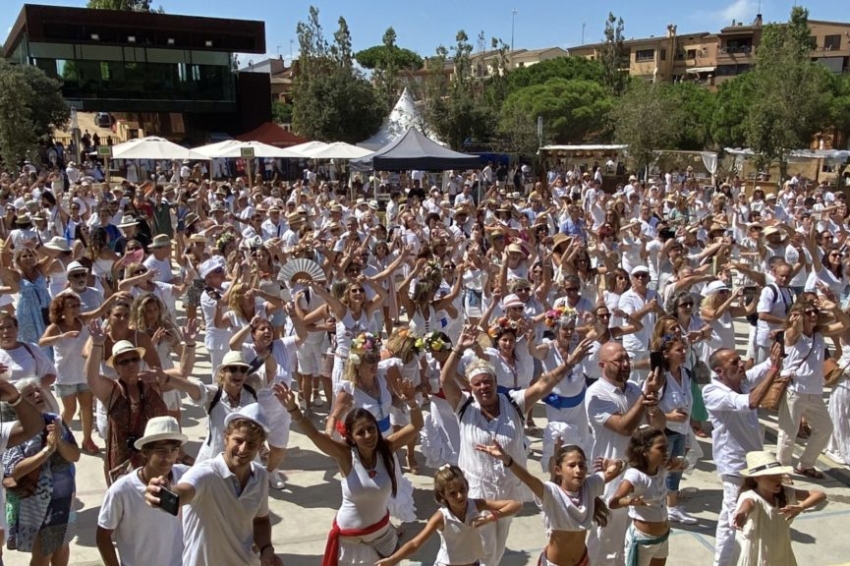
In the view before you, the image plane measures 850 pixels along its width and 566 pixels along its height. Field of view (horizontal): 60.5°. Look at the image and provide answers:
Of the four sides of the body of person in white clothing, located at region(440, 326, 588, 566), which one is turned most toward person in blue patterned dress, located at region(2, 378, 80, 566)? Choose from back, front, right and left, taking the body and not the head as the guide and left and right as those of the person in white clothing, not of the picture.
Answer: right

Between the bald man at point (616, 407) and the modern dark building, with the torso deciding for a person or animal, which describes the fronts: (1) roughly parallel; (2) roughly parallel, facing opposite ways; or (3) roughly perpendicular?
roughly parallel

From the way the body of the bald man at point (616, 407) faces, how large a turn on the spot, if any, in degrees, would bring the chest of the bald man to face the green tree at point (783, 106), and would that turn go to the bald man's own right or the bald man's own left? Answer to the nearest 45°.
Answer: approximately 135° to the bald man's own left

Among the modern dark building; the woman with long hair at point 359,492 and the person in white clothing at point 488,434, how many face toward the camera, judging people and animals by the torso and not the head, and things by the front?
3

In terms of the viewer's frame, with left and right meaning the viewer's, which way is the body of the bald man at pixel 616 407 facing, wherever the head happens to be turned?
facing the viewer and to the right of the viewer

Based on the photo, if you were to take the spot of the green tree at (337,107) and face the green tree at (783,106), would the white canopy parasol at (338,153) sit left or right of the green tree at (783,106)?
right

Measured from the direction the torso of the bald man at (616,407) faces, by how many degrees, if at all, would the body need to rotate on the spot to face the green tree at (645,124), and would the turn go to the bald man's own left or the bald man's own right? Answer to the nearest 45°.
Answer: approximately 135° to the bald man's own left

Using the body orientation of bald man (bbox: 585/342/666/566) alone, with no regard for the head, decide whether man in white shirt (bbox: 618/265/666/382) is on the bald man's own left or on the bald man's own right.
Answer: on the bald man's own left

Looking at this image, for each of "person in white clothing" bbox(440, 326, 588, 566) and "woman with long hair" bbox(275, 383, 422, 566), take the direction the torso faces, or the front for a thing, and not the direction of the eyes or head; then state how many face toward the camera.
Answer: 2

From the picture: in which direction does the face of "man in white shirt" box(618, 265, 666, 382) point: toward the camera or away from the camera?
toward the camera

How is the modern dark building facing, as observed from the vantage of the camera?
facing the viewer

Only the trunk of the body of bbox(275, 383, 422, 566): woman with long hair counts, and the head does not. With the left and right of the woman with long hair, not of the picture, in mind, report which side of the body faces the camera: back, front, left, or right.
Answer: front

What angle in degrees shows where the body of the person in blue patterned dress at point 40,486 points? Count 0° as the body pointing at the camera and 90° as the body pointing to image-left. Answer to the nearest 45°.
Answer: approximately 315°
